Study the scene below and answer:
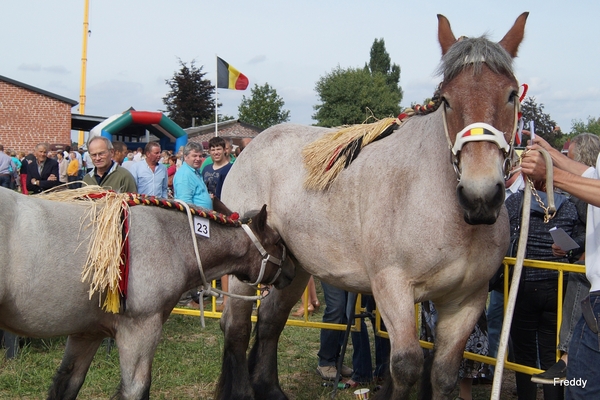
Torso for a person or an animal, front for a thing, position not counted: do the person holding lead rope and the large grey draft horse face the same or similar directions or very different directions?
very different directions

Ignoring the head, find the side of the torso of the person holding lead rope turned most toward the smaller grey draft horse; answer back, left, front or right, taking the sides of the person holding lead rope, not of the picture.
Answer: front

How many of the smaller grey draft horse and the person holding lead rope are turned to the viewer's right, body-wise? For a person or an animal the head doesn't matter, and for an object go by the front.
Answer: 1

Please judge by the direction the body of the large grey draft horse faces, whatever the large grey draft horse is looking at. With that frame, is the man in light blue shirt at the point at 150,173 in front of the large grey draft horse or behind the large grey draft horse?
behind

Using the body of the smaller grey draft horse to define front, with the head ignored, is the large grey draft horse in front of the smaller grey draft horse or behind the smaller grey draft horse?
in front

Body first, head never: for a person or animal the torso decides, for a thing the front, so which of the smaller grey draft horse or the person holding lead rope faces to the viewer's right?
the smaller grey draft horse

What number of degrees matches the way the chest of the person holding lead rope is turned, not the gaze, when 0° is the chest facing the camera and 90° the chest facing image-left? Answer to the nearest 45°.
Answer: approximately 90°

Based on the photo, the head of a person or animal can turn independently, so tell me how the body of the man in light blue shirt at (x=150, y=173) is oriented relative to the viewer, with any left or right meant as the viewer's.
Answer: facing the viewer and to the right of the viewer

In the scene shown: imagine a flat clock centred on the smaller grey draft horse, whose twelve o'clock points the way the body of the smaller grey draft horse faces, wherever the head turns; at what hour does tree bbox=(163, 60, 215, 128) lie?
The tree is roughly at 9 o'clock from the smaller grey draft horse.

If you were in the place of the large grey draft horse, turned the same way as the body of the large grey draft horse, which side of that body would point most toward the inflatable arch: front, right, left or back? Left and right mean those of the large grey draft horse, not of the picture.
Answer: back

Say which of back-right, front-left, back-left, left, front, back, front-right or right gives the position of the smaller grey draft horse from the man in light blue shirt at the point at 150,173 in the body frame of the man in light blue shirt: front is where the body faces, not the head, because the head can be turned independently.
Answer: front-right

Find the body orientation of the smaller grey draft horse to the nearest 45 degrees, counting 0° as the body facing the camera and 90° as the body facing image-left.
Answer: approximately 270°

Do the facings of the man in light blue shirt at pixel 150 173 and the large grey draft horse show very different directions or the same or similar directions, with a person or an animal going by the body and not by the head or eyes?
same or similar directions

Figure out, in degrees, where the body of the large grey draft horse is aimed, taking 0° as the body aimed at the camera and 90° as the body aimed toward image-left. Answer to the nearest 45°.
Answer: approximately 315°
